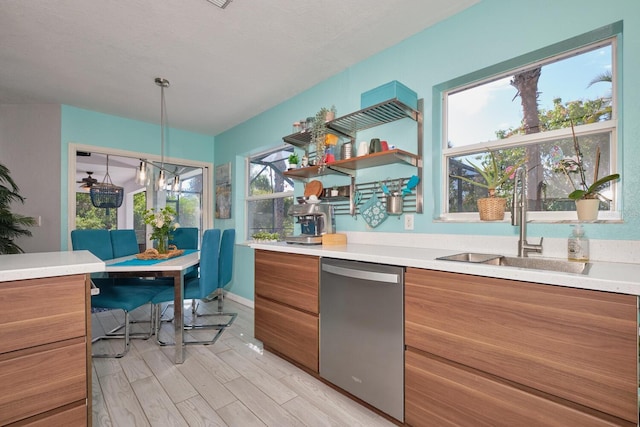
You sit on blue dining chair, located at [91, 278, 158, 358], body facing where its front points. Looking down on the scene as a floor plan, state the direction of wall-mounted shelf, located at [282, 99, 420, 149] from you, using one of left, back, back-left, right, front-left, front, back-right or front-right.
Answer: front-right

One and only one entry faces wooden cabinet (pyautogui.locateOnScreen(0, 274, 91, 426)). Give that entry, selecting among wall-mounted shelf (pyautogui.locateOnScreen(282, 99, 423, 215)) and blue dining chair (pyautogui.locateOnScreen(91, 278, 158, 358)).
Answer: the wall-mounted shelf

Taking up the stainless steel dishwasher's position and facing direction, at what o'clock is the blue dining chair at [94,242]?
The blue dining chair is roughly at 2 o'clock from the stainless steel dishwasher.

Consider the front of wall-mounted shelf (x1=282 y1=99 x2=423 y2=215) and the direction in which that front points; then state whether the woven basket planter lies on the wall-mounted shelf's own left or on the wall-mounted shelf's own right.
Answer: on the wall-mounted shelf's own left

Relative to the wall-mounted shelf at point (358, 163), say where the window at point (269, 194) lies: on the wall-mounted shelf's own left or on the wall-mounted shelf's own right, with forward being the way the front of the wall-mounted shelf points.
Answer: on the wall-mounted shelf's own right

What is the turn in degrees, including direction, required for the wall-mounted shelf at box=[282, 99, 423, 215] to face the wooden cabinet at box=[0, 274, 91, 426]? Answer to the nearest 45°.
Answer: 0° — it already faces it

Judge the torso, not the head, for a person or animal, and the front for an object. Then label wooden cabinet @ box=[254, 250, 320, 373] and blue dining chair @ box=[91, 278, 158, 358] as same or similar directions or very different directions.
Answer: very different directions

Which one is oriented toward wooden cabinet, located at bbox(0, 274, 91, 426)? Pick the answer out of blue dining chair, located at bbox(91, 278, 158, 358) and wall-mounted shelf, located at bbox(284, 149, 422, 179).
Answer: the wall-mounted shelf

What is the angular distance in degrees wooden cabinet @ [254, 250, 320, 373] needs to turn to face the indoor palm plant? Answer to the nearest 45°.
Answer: approximately 45° to its right

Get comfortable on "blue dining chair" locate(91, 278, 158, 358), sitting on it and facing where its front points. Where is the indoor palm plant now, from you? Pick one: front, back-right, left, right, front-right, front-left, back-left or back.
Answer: back-left

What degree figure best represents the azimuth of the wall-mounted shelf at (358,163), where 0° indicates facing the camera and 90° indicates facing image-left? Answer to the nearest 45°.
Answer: approximately 45°

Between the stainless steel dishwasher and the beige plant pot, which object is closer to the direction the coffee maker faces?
the stainless steel dishwasher

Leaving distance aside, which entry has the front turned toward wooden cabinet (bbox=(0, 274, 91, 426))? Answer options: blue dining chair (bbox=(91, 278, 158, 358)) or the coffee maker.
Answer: the coffee maker

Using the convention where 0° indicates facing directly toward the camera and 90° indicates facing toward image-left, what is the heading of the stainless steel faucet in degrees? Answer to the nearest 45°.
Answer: approximately 45°

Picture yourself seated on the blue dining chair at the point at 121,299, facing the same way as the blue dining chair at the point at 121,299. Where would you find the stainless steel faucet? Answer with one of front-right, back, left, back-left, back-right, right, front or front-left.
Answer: front-right
